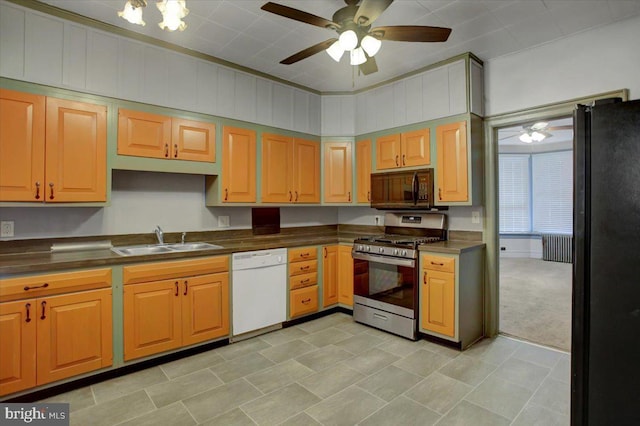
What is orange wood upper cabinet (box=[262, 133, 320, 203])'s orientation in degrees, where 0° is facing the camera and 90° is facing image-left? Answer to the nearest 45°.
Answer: approximately 315°

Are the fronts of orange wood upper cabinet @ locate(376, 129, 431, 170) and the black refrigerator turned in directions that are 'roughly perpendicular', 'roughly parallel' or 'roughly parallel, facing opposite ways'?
roughly perpendicular

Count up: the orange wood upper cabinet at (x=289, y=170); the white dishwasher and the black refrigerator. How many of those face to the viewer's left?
1

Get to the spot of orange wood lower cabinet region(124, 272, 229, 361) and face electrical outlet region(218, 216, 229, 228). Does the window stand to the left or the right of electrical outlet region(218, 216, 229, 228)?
right

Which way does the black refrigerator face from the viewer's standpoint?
to the viewer's left

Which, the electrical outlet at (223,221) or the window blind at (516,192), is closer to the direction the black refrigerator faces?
the electrical outlet

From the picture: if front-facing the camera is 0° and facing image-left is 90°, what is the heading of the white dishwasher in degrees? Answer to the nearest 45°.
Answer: approximately 315°

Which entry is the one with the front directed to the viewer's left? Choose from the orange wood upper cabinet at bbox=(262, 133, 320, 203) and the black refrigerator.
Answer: the black refrigerator

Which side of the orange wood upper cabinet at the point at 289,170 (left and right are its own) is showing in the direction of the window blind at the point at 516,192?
left

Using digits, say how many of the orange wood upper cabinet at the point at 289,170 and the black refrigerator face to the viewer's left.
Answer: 1

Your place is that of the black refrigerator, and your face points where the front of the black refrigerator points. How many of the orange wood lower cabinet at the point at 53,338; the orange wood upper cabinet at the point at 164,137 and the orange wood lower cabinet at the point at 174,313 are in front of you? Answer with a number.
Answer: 3

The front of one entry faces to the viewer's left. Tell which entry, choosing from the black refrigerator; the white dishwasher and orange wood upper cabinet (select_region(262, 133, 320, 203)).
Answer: the black refrigerator
